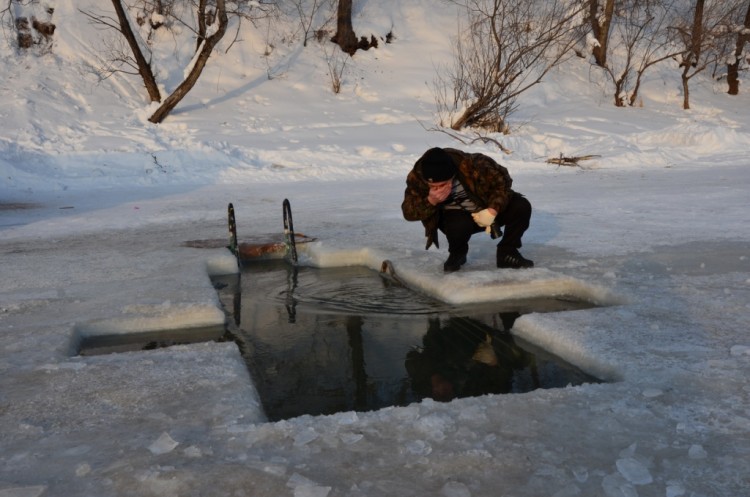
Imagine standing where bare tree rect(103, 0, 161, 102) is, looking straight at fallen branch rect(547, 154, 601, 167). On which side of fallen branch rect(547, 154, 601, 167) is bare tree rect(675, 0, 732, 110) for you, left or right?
left

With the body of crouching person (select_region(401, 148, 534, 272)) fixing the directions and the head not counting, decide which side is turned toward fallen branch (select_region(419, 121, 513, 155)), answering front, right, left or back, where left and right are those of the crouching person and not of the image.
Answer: back

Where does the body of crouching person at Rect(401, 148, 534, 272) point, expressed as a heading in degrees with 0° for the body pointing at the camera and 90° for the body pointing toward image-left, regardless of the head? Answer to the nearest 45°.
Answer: approximately 0°

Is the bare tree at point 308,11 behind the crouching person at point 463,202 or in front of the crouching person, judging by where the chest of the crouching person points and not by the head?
behind

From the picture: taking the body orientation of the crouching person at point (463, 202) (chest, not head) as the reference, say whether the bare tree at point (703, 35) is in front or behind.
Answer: behind

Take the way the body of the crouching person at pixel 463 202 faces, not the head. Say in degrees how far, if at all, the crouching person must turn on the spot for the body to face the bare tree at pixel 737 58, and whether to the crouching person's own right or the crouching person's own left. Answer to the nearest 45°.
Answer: approximately 135° to the crouching person's own left

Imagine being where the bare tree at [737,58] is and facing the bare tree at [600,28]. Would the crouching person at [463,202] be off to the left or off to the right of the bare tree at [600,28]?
left

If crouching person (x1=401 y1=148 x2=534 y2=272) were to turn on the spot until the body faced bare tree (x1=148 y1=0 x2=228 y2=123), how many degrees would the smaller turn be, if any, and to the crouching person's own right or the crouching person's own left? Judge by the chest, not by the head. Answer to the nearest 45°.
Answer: approximately 135° to the crouching person's own right
